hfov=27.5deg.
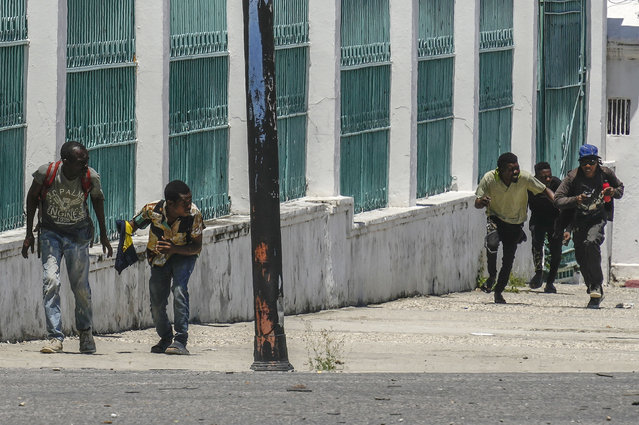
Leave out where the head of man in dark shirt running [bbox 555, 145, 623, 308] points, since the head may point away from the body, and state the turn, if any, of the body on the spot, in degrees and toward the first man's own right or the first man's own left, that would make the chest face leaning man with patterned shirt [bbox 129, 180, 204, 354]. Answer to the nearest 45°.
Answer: approximately 45° to the first man's own right

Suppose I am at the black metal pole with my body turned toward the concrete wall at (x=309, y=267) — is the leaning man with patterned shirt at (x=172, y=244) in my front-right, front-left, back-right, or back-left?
front-left

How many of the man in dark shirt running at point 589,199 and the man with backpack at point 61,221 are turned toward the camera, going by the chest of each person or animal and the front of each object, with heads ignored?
2

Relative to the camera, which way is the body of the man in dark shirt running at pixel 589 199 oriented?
toward the camera

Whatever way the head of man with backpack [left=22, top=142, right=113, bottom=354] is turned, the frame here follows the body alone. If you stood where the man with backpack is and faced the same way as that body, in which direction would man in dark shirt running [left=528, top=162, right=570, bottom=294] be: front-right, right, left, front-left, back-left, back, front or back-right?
back-left

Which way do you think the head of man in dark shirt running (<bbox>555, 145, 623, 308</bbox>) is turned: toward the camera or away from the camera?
toward the camera

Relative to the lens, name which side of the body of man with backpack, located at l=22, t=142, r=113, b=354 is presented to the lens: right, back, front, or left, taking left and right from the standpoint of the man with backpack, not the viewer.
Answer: front

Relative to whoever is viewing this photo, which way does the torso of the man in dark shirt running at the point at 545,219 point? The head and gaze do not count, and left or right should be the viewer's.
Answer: facing the viewer

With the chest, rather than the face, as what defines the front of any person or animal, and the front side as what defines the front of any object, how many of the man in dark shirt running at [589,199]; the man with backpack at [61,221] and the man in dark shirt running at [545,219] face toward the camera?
3

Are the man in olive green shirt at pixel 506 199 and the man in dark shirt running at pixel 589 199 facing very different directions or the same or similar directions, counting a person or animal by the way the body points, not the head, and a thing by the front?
same or similar directions

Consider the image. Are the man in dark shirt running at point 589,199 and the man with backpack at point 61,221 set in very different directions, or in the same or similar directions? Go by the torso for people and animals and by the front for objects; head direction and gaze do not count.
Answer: same or similar directions
